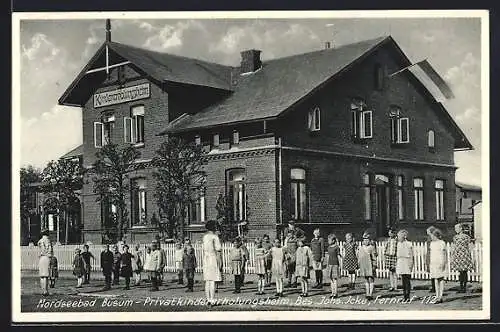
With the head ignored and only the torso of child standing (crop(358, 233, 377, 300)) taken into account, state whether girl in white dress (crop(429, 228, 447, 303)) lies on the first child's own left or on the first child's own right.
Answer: on the first child's own left

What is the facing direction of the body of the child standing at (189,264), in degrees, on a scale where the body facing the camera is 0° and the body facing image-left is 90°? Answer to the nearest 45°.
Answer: approximately 0°

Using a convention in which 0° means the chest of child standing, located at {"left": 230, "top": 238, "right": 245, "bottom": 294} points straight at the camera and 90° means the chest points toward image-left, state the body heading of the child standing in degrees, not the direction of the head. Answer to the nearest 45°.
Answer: approximately 0°

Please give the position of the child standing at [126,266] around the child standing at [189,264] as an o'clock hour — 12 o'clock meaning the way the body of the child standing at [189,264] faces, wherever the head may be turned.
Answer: the child standing at [126,266] is roughly at 4 o'clock from the child standing at [189,264].

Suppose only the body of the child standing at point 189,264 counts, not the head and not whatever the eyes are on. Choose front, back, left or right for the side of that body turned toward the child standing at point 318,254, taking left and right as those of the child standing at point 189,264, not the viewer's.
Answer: left

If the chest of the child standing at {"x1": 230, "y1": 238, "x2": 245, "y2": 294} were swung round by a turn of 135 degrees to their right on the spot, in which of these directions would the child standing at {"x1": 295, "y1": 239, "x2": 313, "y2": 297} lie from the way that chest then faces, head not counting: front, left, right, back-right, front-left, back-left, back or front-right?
back-right

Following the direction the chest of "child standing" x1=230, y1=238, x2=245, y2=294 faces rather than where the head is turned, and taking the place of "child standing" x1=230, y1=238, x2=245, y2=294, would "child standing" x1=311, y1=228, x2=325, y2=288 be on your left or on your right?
on your left

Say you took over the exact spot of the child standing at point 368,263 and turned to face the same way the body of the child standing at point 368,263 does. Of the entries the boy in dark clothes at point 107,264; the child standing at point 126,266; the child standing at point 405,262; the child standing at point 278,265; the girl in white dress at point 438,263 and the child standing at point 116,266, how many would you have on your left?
2

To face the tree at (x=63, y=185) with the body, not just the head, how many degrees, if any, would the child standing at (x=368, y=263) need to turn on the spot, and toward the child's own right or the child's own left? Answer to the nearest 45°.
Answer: approximately 90° to the child's own right

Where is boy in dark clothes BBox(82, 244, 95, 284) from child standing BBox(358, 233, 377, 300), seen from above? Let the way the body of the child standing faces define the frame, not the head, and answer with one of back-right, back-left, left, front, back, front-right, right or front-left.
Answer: right

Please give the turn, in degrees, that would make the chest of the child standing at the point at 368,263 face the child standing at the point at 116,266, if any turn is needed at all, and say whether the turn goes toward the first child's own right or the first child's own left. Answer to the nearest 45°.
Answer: approximately 90° to the first child's own right

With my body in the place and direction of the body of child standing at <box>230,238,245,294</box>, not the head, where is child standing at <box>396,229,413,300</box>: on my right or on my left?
on my left
